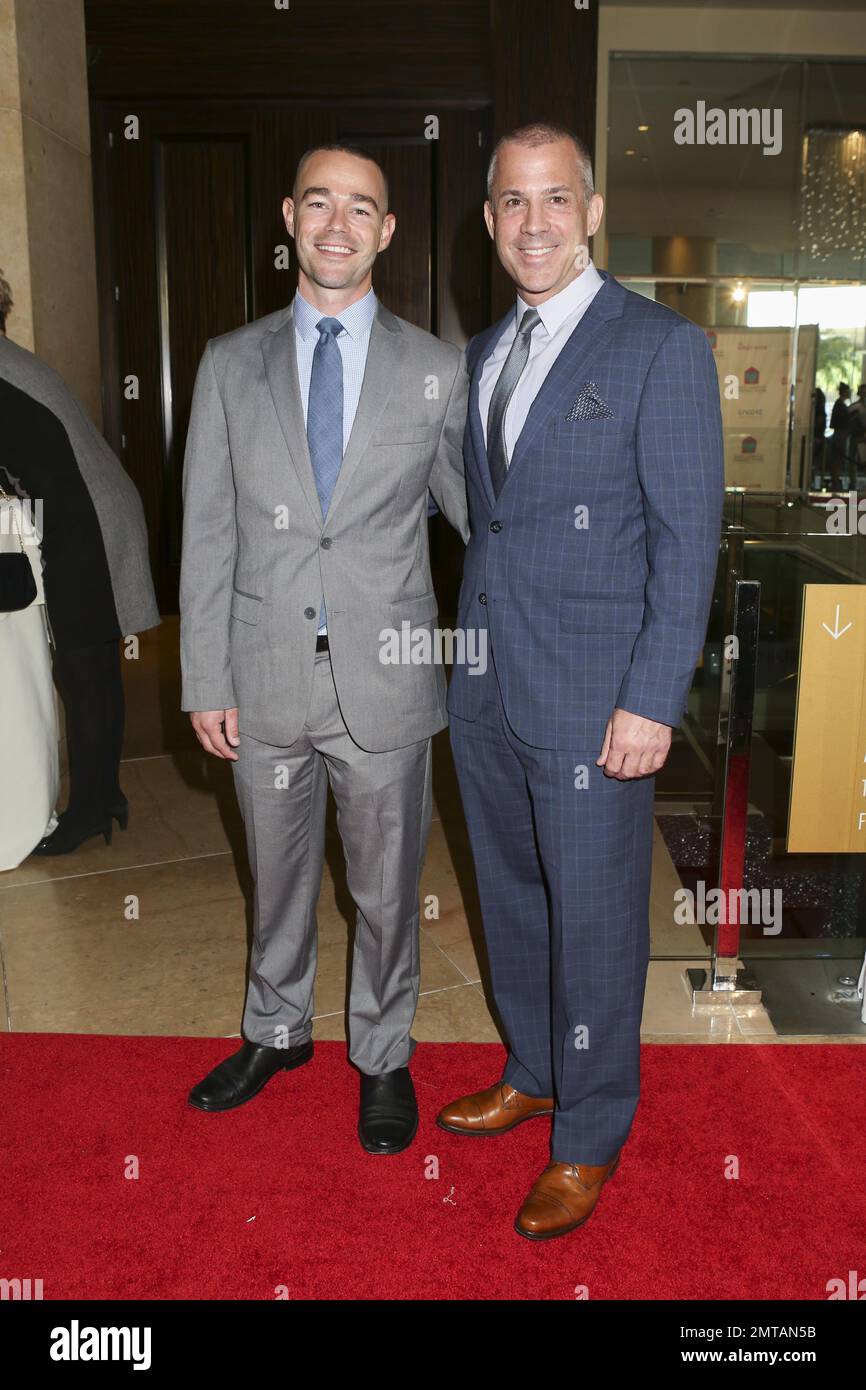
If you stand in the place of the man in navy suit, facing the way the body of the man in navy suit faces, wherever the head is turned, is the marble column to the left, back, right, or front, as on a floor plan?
right

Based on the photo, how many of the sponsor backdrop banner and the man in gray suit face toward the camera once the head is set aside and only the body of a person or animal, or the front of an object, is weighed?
2

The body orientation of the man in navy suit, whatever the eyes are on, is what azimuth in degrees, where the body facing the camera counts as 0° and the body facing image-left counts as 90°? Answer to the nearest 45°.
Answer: approximately 45°

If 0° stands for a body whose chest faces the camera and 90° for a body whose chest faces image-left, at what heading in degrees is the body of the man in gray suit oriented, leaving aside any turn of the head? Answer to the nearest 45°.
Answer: approximately 0°

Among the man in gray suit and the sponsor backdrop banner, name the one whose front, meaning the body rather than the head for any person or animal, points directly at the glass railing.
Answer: the sponsor backdrop banner

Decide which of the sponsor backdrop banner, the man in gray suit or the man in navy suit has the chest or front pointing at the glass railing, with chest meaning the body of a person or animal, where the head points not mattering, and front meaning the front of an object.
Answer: the sponsor backdrop banner

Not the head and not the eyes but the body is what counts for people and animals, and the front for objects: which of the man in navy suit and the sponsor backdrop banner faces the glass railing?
the sponsor backdrop banner

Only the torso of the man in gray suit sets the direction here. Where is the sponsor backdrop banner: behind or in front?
behind
